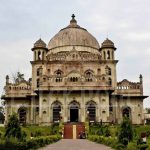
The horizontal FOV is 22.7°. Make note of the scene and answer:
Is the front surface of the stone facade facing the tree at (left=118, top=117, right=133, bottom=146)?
yes

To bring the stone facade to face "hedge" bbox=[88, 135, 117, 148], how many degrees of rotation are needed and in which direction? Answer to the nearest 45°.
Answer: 0° — it already faces it

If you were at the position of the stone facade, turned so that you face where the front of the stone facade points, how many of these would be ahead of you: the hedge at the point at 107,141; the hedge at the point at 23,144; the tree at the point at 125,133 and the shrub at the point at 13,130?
4

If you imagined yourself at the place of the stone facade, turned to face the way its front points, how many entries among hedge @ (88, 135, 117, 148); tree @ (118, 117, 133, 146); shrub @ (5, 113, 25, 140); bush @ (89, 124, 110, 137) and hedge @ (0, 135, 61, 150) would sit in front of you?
5

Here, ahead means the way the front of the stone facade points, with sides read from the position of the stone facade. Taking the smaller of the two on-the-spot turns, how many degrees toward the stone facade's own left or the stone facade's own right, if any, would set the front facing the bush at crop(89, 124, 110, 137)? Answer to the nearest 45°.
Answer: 0° — it already faces it

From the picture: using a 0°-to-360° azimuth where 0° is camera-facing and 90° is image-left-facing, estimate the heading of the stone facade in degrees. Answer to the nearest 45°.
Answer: approximately 0°

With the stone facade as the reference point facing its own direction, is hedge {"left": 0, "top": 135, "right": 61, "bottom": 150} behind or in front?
in front
